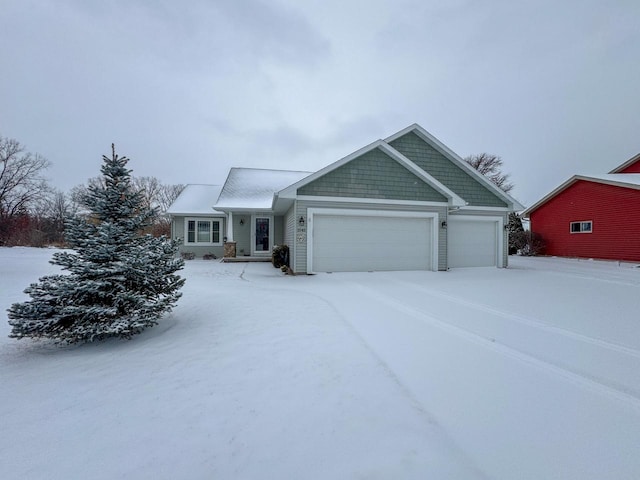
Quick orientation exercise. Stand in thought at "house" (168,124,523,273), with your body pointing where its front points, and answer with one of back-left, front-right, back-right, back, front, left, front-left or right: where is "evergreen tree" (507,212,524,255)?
back-left

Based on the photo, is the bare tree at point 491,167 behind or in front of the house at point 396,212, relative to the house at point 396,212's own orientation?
behind

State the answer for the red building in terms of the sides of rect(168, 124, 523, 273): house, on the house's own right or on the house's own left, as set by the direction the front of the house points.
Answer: on the house's own left

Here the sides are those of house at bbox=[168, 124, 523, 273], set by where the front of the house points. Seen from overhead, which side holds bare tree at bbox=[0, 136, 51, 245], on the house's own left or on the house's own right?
on the house's own right

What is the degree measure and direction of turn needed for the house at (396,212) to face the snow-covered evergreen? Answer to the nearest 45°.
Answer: approximately 45° to its right

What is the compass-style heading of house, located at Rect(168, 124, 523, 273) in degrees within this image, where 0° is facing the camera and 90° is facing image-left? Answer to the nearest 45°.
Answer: approximately 0°

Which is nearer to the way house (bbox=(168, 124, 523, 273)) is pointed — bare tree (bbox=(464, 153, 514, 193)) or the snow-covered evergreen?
the snow-covered evergreen

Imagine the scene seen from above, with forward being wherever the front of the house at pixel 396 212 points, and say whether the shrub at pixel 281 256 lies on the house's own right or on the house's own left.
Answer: on the house's own right

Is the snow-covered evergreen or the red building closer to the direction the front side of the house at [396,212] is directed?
the snow-covered evergreen
